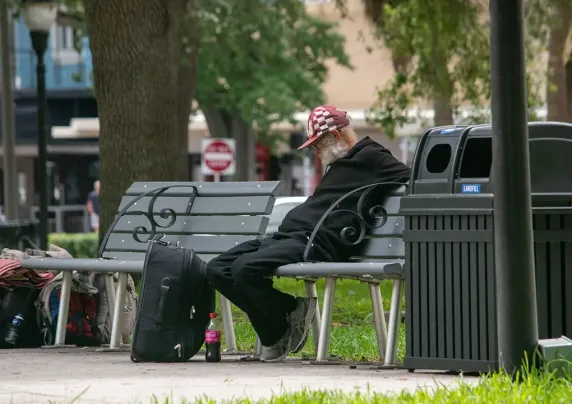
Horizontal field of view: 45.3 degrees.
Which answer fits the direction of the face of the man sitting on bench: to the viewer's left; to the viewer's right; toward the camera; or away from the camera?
to the viewer's left

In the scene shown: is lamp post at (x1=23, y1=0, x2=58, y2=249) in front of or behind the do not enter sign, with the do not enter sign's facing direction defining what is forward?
in front

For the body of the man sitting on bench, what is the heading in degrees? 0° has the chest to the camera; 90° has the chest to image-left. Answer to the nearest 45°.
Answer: approximately 90°

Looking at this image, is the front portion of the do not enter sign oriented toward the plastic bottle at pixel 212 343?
yes

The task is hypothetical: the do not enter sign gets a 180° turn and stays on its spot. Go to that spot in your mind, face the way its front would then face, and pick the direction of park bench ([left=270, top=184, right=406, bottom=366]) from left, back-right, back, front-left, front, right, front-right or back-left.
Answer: back

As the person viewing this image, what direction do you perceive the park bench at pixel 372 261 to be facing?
facing the viewer and to the left of the viewer

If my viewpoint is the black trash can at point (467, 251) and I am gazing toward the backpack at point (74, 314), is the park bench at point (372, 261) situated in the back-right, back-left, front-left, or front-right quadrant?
front-right

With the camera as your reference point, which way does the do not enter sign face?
facing the viewer
